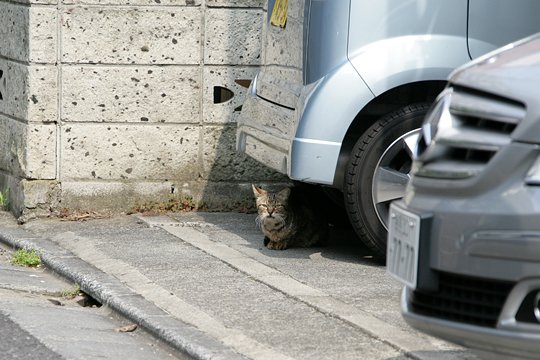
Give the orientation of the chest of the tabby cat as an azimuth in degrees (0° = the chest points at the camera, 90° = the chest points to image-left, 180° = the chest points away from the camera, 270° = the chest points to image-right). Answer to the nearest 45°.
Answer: approximately 45°

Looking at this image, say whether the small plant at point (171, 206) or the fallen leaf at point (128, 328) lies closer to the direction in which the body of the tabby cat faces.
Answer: the fallen leaf

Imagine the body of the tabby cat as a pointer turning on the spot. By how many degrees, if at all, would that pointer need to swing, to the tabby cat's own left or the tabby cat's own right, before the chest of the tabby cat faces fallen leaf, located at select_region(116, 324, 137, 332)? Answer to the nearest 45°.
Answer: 0° — it already faces it

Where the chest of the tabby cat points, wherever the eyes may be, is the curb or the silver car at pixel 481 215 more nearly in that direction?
the curb

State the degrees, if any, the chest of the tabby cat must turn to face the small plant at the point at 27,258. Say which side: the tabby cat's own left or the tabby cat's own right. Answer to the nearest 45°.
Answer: approximately 45° to the tabby cat's own right

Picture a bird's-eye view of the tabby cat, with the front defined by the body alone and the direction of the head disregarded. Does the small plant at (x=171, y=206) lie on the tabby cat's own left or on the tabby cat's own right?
on the tabby cat's own right

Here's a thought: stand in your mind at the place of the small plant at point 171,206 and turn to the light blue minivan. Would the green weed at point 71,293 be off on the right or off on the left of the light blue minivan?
right
